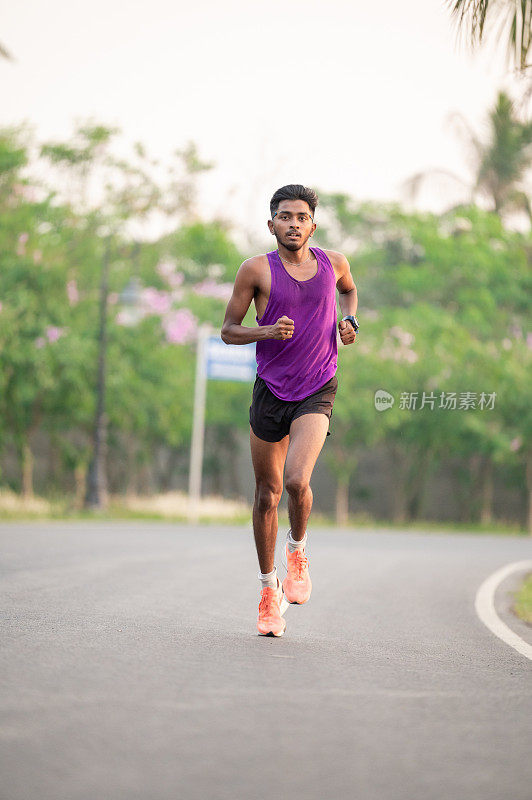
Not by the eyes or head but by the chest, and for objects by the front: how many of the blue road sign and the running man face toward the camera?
2

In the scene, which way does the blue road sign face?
toward the camera

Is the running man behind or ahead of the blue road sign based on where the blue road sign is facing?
ahead

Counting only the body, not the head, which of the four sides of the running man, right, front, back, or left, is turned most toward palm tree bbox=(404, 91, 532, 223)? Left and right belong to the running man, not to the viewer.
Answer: back

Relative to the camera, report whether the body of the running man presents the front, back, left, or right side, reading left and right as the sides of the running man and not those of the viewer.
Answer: front

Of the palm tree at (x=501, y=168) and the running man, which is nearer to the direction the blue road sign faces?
the running man

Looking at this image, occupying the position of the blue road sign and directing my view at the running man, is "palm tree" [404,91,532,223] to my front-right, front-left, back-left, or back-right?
back-left

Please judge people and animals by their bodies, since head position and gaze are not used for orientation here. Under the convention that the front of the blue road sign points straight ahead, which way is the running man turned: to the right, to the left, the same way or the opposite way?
the same way

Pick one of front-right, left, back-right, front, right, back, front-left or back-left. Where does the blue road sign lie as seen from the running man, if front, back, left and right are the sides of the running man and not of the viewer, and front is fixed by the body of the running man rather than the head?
back

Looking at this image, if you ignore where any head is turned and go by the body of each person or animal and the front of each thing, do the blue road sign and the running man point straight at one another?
no

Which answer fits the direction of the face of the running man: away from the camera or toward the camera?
toward the camera

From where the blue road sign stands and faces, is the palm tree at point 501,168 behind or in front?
behind
